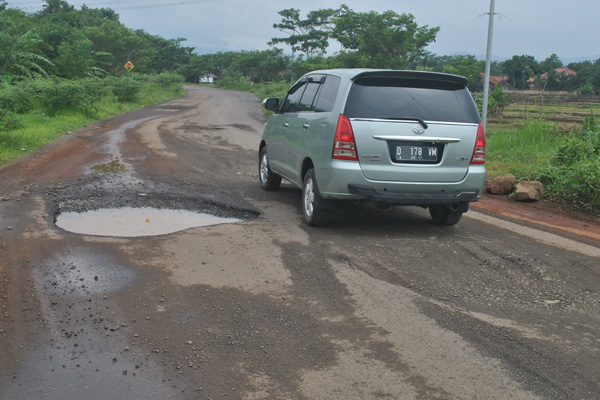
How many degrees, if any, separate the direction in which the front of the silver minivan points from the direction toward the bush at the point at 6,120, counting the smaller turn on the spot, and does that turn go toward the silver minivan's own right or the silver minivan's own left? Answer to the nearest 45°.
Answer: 0° — it already faces it

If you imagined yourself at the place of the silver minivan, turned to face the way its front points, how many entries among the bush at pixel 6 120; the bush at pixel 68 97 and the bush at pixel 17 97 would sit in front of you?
3

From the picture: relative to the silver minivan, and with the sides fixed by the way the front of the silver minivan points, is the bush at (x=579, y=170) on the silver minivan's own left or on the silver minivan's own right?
on the silver minivan's own right

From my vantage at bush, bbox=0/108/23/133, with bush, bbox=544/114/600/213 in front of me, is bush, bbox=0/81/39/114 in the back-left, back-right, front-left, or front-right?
back-left

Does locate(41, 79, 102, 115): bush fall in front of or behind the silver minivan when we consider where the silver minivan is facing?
in front

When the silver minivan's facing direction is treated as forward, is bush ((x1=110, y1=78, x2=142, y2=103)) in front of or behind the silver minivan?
in front

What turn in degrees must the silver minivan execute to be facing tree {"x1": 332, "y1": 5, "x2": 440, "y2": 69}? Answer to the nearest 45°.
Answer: approximately 45° to its right

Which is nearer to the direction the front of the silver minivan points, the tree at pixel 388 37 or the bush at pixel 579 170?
the tree

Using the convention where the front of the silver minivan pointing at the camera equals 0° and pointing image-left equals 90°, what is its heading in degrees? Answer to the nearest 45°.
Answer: approximately 135°
